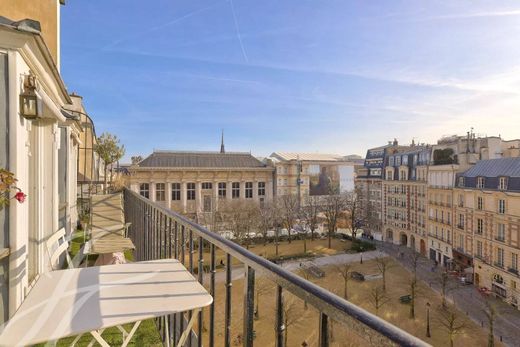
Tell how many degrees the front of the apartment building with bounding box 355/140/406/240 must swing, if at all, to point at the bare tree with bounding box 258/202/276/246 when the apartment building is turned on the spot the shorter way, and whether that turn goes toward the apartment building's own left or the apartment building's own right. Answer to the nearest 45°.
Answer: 0° — it already faces it

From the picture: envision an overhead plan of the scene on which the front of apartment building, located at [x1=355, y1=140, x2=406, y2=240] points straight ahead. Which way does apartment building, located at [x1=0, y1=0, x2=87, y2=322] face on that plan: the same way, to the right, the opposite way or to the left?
the opposite way

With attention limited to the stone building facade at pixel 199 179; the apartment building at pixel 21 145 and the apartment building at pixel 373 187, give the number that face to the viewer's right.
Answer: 1

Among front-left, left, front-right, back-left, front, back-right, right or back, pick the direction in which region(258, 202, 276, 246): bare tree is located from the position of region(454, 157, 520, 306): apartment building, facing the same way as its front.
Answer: front-right

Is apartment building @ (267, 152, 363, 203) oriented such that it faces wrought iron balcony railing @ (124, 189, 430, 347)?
yes

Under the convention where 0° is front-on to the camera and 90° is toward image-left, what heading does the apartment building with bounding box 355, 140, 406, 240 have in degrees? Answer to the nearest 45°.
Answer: approximately 45°

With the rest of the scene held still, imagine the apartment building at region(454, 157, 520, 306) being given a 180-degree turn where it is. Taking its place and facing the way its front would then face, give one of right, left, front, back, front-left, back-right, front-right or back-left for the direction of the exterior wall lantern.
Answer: back-right

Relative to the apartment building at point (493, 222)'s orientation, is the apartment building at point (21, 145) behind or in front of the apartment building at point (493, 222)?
in front

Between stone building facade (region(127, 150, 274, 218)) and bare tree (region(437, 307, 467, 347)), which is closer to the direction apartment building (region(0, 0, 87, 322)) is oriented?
the bare tree

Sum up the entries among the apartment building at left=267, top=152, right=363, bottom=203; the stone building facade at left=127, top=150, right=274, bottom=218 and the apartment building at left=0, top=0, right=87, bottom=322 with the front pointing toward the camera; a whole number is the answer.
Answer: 2

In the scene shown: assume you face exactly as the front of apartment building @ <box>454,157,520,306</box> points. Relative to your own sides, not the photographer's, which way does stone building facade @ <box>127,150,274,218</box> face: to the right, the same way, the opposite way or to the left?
to the left

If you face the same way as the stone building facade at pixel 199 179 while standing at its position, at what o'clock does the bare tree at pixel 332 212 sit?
The bare tree is roughly at 10 o'clock from the stone building facade.

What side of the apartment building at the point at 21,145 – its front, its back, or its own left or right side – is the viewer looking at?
right

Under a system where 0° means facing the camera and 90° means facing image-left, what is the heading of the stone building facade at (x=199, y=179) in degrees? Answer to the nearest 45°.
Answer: approximately 0°

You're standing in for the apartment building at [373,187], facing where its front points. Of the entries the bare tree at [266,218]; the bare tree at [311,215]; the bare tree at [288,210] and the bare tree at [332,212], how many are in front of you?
4

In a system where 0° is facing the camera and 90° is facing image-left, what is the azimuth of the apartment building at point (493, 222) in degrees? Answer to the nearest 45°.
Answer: approximately 45°
